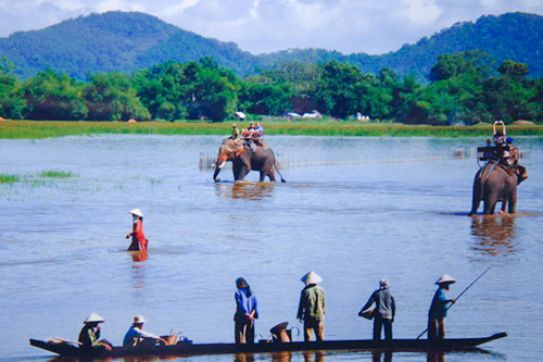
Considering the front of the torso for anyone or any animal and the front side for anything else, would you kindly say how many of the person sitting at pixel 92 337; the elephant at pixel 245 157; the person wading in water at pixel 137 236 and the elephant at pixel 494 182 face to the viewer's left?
2

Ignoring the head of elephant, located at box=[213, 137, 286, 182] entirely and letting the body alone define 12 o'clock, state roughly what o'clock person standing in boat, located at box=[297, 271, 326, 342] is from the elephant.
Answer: The person standing in boat is roughly at 9 o'clock from the elephant.

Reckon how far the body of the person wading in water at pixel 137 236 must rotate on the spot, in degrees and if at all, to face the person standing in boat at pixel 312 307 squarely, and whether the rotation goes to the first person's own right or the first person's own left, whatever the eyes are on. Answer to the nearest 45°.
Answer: approximately 90° to the first person's own left

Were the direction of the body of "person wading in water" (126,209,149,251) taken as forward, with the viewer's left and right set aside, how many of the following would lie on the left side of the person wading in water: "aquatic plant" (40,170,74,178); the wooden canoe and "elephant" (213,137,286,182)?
1

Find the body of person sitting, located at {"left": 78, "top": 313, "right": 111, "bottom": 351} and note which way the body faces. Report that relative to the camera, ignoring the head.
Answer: to the viewer's right

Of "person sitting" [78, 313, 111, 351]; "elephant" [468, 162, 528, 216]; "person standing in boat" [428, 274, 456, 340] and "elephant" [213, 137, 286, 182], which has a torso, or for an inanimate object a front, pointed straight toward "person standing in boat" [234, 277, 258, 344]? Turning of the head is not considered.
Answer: the person sitting

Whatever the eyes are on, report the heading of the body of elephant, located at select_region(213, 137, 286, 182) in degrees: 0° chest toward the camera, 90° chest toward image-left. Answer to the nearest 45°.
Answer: approximately 90°

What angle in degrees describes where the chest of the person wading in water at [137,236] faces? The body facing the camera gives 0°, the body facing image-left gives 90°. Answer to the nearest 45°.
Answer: approximately 90°

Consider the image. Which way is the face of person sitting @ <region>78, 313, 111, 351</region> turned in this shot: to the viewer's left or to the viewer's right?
to the viewer's right
